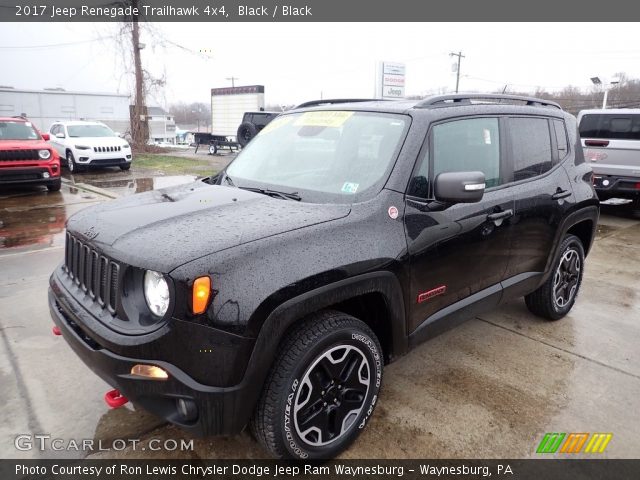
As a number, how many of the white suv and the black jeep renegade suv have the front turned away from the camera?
0

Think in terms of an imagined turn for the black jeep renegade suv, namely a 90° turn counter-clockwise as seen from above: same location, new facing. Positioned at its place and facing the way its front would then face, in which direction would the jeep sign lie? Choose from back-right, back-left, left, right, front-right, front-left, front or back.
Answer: back-left

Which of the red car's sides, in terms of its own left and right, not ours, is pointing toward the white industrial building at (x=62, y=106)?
back

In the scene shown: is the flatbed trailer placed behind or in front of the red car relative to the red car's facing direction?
behind

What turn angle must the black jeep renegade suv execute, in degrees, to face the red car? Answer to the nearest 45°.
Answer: approximately 90° to its right

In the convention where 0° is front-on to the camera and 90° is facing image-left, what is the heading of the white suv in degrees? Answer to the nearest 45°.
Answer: approximately 315°

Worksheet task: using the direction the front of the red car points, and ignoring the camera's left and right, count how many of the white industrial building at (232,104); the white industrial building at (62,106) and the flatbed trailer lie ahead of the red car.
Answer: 0

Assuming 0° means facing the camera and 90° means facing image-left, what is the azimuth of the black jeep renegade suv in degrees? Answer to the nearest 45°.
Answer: approximately 45°

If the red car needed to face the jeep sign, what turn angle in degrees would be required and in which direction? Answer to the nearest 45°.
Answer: approximately 135° to its left

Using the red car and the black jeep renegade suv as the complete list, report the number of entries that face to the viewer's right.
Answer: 0

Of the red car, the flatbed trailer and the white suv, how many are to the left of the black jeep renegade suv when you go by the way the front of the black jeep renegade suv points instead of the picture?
0

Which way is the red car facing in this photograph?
toward the camera

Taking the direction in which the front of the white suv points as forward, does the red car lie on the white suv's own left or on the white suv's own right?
on the white suv's own right

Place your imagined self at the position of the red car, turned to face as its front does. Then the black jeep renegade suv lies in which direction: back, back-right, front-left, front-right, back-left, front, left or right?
front
